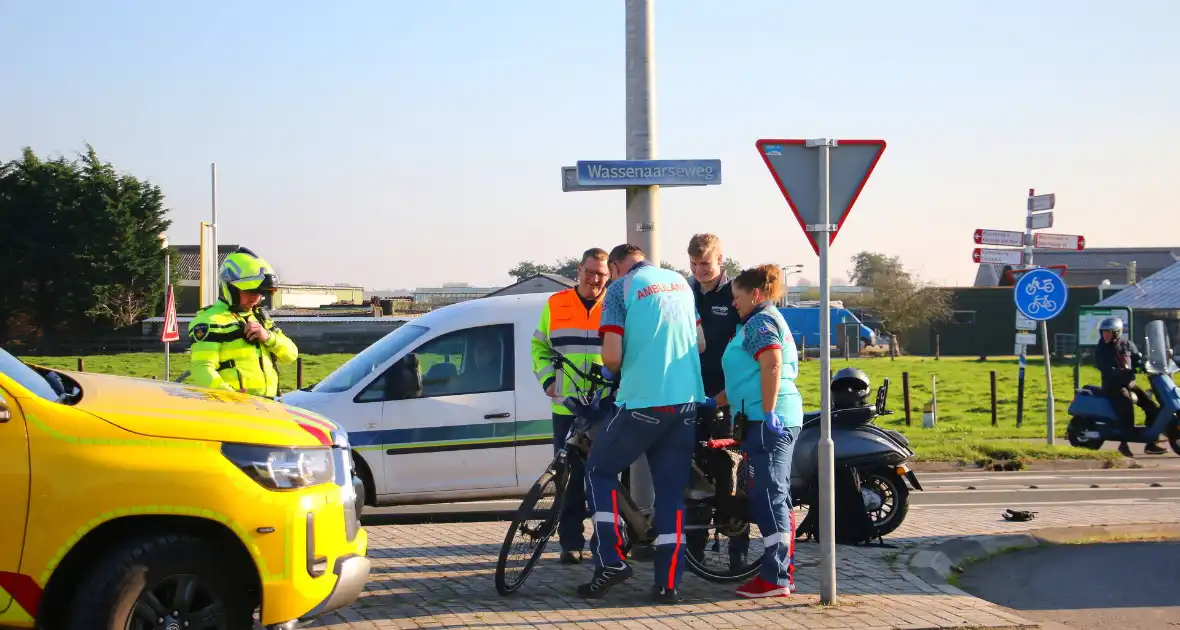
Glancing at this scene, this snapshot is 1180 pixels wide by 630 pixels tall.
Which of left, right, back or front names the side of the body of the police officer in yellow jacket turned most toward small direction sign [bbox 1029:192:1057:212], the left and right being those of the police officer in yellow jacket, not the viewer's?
left

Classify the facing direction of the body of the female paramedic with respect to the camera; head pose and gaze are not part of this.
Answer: to the viewer's left

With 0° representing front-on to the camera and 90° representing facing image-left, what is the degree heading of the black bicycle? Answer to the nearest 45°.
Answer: approximately 90°

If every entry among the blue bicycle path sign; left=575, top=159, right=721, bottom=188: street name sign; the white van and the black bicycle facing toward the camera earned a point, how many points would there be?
2

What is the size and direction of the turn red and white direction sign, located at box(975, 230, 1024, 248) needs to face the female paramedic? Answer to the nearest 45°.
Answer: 0° — it already faces them

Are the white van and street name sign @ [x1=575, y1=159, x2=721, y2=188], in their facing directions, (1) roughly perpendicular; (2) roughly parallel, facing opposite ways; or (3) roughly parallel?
roughly perpendicular

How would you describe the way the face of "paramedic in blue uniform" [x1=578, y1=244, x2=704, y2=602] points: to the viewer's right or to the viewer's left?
to the viewer's left

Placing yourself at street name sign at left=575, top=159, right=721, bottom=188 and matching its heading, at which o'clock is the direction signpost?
The direction signpost is roughly at 7 o'clock from the street name sign.
